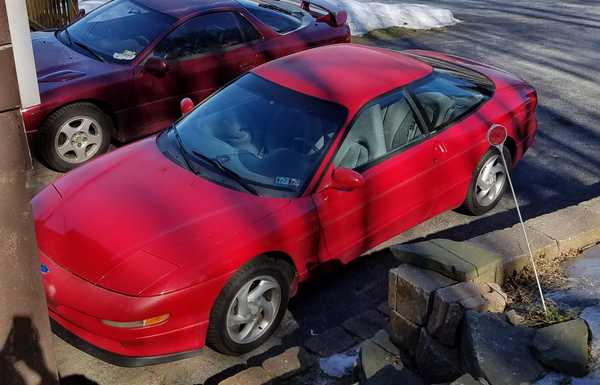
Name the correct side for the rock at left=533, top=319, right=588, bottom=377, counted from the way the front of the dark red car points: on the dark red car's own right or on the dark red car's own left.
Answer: on the dark red car's own left

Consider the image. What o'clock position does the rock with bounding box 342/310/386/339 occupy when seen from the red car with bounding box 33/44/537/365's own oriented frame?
The rock is roughly at 9 o'clock from the red car.

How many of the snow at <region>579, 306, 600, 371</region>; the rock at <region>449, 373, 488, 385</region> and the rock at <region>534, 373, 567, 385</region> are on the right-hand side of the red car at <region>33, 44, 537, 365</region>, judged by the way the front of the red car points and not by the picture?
0

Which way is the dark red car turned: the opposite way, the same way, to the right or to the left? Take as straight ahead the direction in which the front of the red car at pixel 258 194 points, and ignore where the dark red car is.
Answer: the same way

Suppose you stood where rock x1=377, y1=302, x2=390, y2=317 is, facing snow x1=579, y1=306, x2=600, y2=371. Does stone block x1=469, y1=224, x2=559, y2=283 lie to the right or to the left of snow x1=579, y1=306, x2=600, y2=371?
left

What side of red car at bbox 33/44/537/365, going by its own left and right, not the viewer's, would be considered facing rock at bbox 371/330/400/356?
left

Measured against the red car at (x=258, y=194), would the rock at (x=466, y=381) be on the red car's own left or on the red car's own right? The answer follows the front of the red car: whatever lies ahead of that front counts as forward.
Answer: on the red car's own left

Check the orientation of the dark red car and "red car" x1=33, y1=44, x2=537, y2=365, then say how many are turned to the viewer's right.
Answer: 0

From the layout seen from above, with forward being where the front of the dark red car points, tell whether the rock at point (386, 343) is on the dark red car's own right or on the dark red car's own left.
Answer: on the dark red car's own left

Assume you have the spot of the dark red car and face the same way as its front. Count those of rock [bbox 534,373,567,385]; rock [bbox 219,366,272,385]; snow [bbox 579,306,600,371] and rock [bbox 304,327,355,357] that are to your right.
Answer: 0

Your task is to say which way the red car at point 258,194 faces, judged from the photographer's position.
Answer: facing the viewer and to the left of the viewer

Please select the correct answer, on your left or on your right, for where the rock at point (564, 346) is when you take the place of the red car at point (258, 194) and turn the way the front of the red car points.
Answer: on your left

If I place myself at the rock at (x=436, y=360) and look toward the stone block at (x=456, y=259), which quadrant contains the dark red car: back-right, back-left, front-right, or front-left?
front-left

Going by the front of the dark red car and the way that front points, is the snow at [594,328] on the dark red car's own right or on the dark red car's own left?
on the dark red car's own left

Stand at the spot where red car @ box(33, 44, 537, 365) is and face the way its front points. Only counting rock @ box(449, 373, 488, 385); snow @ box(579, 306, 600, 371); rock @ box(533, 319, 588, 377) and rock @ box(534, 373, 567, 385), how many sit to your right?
0

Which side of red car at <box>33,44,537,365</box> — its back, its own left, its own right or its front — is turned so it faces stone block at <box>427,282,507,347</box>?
left

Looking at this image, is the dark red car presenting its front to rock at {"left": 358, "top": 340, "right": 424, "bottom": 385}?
no

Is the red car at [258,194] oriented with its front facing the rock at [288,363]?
no

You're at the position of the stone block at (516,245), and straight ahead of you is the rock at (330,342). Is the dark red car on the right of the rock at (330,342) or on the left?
right
